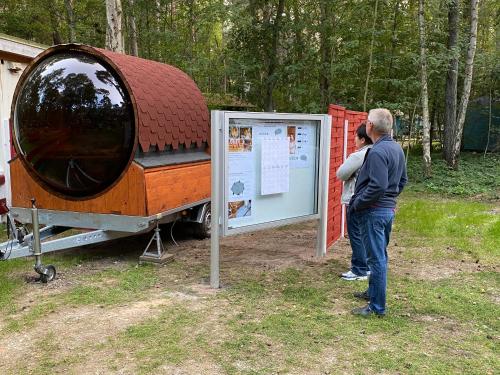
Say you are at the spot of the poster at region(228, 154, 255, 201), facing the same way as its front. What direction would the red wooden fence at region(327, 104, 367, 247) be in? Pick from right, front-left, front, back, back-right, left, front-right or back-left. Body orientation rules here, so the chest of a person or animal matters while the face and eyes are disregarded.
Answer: left

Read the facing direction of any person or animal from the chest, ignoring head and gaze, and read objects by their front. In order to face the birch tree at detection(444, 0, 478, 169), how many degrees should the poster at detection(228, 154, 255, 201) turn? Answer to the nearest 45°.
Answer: approximately 90° to its left

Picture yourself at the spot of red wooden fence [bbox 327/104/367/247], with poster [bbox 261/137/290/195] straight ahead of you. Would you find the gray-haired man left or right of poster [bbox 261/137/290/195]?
left

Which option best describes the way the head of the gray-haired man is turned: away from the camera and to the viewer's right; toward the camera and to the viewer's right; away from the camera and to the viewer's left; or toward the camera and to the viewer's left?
away from the camera and to the viewer's left

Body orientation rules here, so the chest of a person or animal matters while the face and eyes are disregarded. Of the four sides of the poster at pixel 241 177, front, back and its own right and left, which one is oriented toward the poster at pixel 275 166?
left

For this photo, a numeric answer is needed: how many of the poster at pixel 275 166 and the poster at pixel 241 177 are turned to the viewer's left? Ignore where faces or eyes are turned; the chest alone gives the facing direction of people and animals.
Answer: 0

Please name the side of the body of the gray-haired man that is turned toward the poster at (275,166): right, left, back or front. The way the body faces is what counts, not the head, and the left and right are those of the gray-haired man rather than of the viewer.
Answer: front

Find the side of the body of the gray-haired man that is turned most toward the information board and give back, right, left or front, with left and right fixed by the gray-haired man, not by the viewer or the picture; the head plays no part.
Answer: front

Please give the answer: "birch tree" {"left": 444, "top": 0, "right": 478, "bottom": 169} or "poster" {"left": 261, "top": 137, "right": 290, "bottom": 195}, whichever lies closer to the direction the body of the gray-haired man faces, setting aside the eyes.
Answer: the poster

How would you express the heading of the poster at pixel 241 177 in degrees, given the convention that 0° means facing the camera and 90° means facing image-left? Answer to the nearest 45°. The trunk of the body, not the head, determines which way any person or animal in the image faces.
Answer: approximately 315°

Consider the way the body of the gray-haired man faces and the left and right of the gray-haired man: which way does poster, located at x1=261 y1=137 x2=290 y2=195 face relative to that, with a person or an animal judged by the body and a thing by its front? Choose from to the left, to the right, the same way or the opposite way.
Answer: the opposite way

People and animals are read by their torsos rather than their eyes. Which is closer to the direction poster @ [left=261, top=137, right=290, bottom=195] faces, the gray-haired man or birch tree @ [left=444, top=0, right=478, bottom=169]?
the gray-haired man
